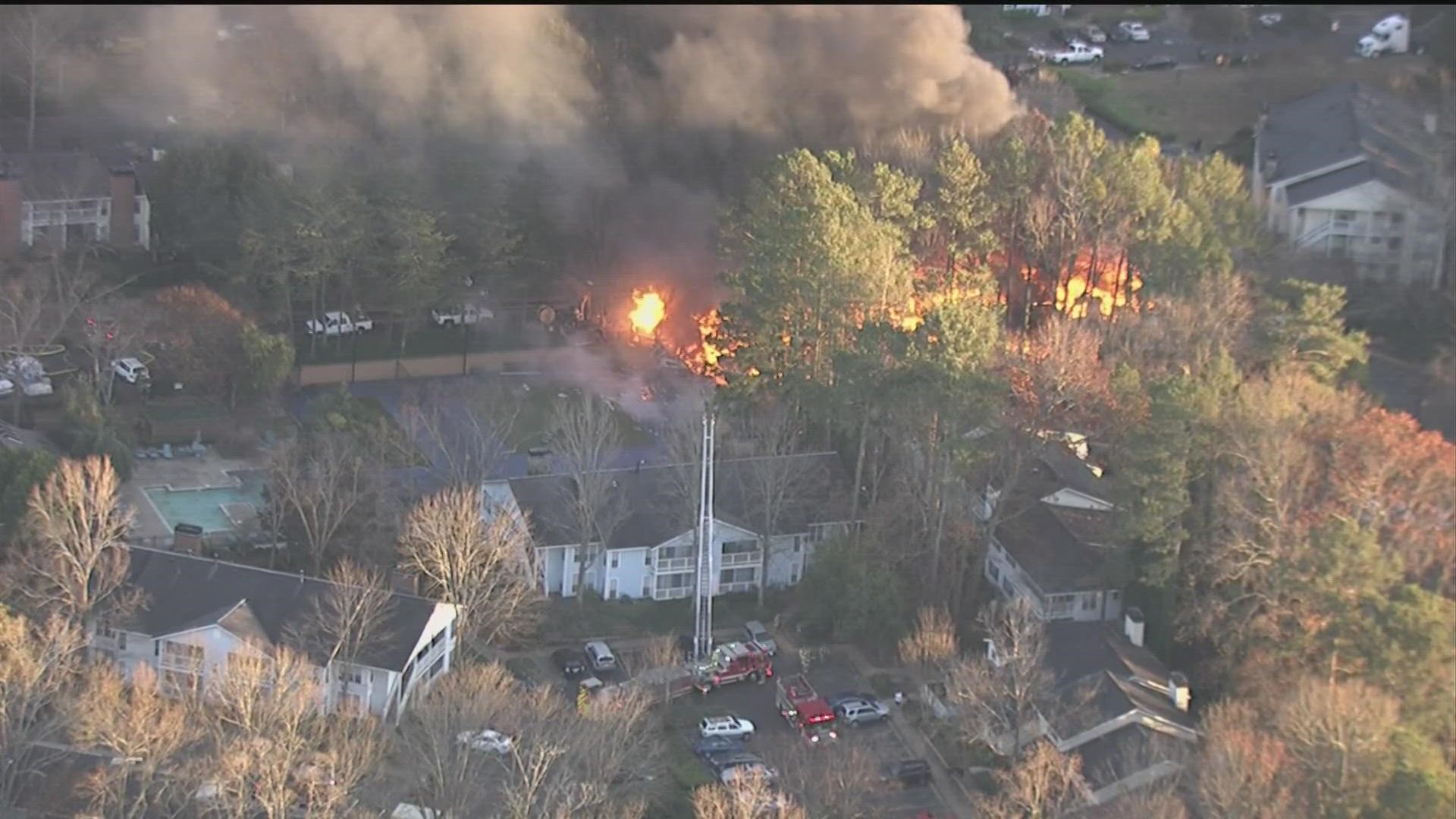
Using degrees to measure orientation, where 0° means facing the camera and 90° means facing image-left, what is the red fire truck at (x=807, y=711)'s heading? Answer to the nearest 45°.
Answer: approximately 315°

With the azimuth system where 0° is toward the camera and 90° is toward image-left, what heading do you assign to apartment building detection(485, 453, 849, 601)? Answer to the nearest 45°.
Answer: approximately 0°

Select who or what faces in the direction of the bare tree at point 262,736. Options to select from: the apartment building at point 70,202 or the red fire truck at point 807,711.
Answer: the apartment building

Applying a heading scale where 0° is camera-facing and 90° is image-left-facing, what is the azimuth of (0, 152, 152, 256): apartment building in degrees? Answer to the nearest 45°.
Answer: approximately 0°
